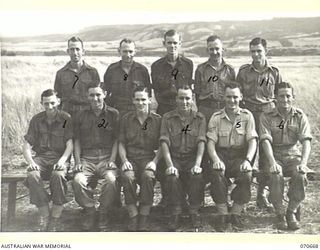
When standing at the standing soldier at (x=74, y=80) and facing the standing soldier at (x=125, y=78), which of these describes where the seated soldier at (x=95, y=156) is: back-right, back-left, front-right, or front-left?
front-right

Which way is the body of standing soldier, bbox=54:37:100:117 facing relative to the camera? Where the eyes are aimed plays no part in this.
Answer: toward the camera

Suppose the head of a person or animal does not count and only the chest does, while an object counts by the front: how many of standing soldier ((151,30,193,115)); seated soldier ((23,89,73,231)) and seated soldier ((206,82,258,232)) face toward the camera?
3

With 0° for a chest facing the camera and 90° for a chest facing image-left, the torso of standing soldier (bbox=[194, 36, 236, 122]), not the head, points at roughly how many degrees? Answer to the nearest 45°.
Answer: approximately 0°

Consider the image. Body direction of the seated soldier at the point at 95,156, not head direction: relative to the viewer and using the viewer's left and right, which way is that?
facing the viewer

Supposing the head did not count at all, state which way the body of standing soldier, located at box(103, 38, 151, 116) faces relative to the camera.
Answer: toward the camera

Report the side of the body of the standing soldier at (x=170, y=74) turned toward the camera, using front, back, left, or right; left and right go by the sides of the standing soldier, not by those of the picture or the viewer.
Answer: front

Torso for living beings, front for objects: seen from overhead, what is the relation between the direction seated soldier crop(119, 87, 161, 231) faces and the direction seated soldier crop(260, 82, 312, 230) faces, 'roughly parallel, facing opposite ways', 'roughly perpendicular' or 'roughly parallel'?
roughly parallel

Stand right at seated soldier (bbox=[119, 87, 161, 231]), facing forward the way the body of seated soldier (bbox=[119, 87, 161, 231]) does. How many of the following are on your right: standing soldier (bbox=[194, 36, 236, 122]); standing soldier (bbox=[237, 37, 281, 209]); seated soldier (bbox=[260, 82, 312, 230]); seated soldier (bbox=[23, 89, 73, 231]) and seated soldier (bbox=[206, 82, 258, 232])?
1

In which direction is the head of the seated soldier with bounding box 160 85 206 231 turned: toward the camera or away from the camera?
toward the camera

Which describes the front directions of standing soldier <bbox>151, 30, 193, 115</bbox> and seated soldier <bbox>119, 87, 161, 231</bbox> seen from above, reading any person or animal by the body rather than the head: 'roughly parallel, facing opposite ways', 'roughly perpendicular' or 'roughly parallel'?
roughly parallel

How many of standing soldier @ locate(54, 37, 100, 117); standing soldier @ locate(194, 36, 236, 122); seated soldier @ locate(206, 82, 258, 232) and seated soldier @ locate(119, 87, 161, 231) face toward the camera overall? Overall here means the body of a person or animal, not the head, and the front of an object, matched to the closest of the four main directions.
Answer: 4

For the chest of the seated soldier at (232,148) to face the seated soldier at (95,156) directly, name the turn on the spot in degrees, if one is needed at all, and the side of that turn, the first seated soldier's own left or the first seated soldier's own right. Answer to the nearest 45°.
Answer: approximately 90° to the first seated soldier's own right
